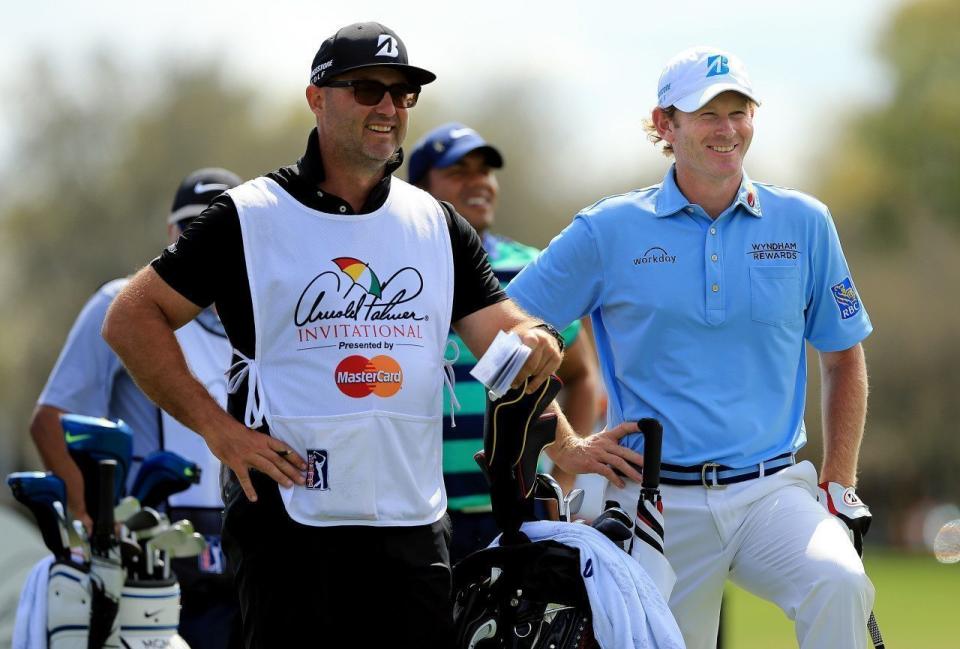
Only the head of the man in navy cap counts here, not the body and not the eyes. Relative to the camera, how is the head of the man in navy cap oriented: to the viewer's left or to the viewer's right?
to the viewer's right

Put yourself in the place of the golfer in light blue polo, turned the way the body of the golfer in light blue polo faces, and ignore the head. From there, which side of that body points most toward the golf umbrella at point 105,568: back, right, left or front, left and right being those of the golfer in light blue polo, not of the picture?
right

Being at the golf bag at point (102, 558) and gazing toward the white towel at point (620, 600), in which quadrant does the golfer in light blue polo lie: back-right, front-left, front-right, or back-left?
front-left

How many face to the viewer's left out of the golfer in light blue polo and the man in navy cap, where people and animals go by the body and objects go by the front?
0

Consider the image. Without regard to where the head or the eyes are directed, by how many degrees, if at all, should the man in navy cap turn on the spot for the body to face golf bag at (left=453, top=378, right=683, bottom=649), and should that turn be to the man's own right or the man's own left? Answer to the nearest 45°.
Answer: approximately 45° to the man's own right

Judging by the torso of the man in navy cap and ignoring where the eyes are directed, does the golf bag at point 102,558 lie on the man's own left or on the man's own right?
on the man's own right

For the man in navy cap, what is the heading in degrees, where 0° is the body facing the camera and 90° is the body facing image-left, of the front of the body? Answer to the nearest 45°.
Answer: approximately 315°

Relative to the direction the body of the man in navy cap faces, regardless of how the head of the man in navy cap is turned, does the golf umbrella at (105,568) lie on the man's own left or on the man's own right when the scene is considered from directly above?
on the man's own right

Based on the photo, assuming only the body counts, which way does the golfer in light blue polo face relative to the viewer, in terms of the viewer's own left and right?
facing the viewer

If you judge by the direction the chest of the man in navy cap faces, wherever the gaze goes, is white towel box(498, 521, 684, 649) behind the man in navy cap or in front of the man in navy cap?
in front

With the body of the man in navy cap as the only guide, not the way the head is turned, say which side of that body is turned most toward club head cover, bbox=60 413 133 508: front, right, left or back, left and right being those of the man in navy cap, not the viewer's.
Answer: right
